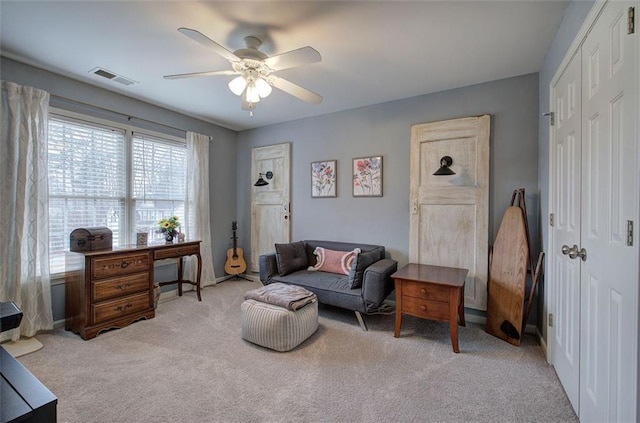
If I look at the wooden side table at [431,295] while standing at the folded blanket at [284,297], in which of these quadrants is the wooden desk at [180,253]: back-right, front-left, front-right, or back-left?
back-left

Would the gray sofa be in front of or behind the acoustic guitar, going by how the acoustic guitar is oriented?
in front

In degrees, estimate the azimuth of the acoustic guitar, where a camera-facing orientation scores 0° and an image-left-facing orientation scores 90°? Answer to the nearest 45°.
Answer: approximately 0°

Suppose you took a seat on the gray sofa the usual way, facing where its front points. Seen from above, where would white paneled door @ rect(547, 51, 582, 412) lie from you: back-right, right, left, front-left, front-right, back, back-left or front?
left

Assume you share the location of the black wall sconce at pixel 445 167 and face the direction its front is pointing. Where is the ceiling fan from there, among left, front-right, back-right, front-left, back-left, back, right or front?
front-right

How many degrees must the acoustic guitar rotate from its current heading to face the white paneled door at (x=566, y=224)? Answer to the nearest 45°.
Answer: approximately 45° to its left

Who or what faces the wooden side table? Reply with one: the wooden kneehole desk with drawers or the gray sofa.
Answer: the wooden kneehole desk with drawers

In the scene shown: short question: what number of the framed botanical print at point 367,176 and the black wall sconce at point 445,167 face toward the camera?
2

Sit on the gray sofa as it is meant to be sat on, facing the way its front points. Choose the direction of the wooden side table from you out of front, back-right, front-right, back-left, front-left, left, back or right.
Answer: left
